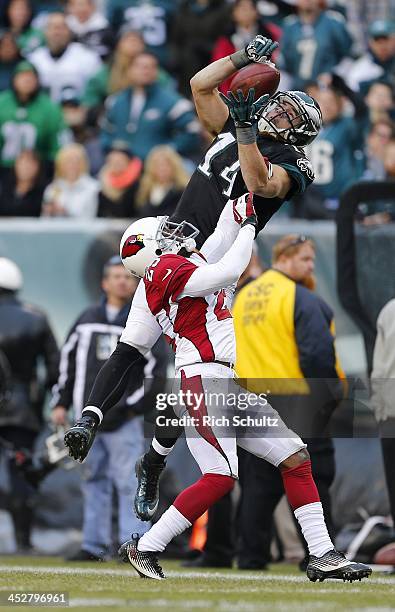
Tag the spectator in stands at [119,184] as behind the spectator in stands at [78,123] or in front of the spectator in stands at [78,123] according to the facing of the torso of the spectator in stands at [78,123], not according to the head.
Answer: in front

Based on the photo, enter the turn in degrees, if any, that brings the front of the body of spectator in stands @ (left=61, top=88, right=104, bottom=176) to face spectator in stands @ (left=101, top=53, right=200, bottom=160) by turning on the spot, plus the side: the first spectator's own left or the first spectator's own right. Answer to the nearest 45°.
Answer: approximately 45° to the first spectator's own left

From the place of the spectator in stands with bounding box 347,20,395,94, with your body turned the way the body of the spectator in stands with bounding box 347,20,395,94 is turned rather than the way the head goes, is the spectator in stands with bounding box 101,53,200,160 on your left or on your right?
on your right

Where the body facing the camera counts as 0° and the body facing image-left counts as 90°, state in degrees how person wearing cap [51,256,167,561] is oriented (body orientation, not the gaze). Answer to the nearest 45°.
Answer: approximately 0°

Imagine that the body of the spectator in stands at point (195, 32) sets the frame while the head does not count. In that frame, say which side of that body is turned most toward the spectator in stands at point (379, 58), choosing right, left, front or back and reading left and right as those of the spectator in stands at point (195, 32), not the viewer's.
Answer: left

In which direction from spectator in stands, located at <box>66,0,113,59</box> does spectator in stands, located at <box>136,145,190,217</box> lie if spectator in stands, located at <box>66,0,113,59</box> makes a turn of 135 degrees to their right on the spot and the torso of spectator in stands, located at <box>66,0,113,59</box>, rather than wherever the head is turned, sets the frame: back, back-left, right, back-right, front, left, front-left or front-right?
back-left

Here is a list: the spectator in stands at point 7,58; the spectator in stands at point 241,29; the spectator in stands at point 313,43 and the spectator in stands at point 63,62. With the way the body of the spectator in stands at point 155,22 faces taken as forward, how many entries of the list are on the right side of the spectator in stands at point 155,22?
2

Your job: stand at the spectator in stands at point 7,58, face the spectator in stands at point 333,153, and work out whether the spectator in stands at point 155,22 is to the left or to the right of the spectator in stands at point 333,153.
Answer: left
